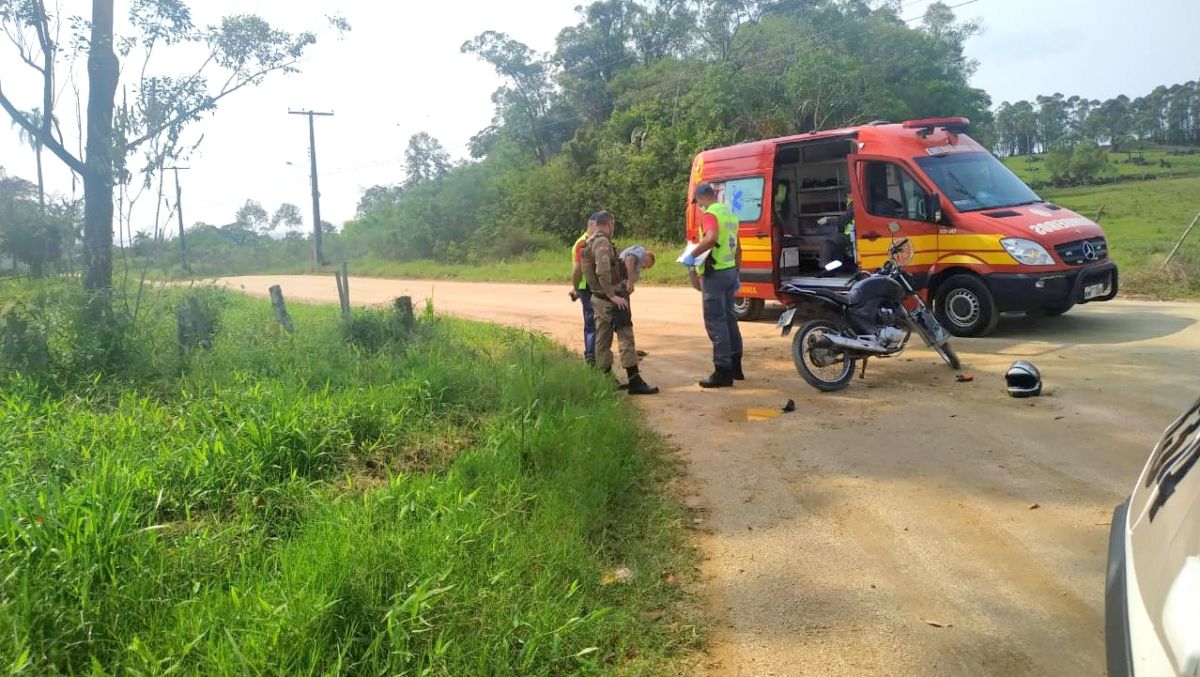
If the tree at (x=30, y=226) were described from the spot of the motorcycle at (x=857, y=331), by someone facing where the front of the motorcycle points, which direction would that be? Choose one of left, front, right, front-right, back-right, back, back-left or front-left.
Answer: back-left

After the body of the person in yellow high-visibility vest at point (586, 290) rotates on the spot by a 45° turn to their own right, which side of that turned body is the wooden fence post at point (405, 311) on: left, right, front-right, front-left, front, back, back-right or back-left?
back

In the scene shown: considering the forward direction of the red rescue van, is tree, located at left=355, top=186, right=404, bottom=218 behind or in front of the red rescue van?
behind

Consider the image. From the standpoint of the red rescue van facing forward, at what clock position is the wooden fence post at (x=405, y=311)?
The wooden fence post is roughly at 4 o'clock from the red rescue van.

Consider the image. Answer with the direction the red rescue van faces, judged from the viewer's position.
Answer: facing the viewer and to the right of the viewer

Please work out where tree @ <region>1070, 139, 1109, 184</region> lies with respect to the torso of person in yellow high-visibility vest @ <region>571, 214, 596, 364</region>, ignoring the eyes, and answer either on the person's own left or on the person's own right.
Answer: on the person's own left

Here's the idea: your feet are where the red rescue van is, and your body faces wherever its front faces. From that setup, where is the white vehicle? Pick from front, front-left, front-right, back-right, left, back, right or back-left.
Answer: front-right

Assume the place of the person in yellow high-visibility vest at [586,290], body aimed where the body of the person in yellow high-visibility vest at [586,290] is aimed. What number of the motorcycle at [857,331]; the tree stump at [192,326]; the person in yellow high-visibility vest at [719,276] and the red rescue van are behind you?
1

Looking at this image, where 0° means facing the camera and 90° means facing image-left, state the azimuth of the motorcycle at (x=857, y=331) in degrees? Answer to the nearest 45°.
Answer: approximately 225°

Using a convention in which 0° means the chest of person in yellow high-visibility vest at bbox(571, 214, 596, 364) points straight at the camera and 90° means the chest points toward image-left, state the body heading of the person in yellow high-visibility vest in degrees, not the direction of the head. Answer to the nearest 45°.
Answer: approximately 270°
